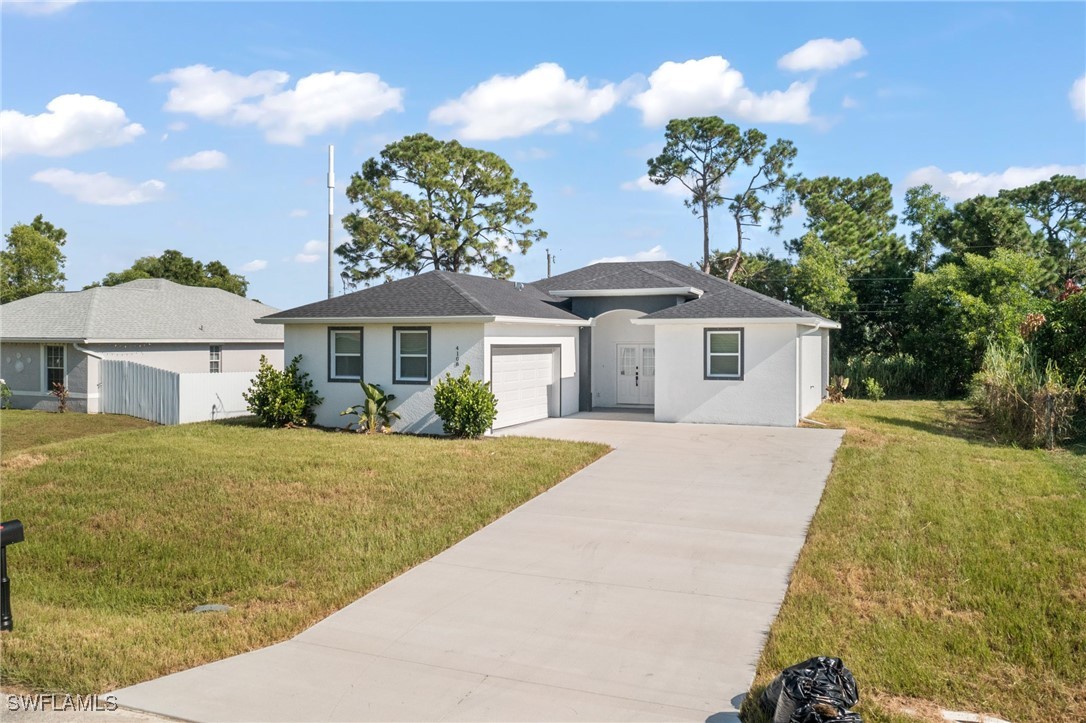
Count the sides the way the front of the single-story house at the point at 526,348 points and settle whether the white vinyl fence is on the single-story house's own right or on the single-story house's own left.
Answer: on the single-story house's own right

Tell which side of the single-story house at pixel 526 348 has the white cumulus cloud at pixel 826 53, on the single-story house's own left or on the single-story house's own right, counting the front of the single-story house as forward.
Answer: on the single-story house's own left

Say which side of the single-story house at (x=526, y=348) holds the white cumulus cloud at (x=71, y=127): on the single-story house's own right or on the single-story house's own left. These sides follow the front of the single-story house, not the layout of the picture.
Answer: on the single-story house's own right

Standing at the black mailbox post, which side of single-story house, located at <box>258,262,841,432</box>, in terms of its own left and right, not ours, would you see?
front

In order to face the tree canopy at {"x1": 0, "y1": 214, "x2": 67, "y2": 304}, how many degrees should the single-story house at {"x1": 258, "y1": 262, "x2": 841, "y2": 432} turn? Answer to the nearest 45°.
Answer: approximately 135° to its right

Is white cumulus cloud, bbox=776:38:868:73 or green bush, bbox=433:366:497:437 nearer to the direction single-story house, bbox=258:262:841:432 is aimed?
the green bush

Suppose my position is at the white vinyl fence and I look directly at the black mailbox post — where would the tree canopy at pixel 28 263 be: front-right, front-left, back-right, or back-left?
back-right

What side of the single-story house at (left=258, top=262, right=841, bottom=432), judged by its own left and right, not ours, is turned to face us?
front

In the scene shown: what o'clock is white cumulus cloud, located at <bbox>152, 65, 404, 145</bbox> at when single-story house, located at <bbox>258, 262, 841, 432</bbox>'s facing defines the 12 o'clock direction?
The white cumulus cloud is roughly at 4 o'clock from the single-story house.

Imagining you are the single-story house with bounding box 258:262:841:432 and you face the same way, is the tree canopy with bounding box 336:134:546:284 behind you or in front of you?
behind

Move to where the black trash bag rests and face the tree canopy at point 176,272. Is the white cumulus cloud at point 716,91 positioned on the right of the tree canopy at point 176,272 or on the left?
right

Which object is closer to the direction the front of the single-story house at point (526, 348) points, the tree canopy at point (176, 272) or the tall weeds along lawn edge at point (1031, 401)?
the tall weeds along lawn edge

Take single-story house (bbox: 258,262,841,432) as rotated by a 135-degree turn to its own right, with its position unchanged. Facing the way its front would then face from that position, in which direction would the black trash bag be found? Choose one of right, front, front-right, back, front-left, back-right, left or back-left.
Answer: back-left

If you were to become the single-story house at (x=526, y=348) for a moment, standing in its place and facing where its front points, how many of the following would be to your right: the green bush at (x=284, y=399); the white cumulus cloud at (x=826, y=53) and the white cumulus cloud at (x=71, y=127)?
2

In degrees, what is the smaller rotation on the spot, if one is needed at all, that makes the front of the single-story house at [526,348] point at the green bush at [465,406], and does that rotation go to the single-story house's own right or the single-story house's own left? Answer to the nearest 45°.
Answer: approximately 45° to the single-story house's own right
